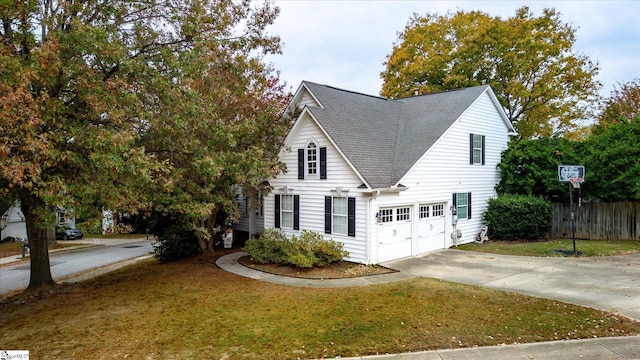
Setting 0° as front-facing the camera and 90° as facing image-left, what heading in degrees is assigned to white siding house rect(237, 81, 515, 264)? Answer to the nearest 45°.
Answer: approximately 45°

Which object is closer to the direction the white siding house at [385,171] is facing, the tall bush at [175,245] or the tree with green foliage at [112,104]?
the tree with green foliage

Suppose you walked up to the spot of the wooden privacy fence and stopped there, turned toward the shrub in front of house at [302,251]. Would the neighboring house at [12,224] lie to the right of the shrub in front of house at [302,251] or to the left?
right

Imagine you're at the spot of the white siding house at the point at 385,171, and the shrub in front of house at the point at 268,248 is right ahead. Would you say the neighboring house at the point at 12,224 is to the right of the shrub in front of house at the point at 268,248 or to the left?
right

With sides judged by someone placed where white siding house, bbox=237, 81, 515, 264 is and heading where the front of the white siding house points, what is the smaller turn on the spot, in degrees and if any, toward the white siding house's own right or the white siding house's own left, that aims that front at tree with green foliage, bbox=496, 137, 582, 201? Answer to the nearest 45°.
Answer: approximately 180°

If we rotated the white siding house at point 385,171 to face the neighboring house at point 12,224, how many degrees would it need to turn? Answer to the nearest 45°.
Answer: approximately 90° to its right

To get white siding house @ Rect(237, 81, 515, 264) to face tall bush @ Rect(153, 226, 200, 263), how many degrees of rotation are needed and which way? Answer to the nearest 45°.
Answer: approximately 45° to its right

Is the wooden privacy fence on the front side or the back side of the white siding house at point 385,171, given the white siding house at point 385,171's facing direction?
on the back side

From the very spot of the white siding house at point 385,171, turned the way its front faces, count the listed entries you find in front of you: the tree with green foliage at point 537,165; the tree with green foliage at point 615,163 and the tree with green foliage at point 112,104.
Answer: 1

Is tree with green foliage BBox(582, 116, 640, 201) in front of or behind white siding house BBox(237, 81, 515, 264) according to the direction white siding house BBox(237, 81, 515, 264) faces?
behind

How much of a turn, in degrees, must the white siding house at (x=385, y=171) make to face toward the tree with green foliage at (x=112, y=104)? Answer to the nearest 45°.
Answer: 0° — it already faces it

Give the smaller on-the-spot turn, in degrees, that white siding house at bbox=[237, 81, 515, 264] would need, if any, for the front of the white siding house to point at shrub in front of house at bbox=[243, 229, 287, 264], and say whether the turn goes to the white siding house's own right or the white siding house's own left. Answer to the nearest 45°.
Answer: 0° — it already faces it
